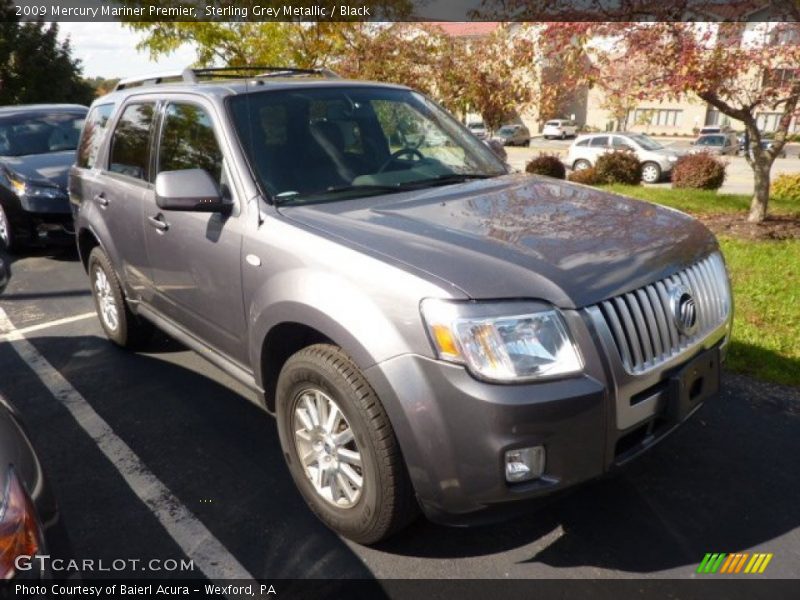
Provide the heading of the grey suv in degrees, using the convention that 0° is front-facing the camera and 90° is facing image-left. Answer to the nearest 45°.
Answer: approximately 315°

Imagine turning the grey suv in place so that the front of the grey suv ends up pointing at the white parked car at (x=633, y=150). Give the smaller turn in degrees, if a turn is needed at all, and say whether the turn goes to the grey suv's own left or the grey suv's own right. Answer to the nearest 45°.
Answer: approximately 135° to the grey suv's own left

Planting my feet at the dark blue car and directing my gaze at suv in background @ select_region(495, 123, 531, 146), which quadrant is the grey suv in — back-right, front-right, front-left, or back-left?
back-right

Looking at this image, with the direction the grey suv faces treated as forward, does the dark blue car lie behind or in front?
behind

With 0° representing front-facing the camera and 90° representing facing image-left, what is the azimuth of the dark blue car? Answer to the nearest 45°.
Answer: approximately 315°

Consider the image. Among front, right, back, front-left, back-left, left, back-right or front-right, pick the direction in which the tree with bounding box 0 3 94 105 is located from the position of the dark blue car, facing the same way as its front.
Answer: back-left

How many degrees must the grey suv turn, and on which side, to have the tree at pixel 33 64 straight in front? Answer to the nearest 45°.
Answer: approximately 180°
